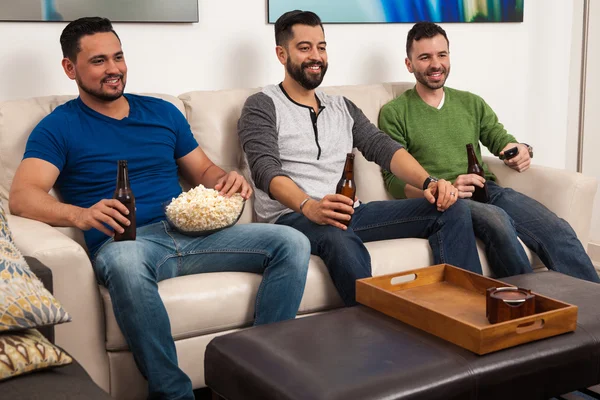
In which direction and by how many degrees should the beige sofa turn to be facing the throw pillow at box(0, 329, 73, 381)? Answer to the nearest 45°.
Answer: approximately 45° to its right

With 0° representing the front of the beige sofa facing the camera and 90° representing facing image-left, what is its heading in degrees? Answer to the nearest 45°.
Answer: approximately 315°

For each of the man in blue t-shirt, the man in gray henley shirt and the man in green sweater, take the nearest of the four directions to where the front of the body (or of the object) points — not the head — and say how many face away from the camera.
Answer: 0

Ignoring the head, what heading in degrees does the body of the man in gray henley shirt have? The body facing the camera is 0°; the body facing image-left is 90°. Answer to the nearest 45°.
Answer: approximately 315°

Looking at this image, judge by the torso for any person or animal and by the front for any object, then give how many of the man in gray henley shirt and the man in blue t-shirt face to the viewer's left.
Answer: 0

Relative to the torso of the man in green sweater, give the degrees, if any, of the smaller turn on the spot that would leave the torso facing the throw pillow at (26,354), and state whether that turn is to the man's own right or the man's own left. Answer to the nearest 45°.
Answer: approximately 45° to the man's own right

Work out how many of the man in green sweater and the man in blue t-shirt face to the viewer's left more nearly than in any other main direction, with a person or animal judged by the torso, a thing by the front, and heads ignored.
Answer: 0

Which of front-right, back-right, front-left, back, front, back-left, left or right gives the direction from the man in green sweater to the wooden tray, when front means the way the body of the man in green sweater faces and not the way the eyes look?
front-right

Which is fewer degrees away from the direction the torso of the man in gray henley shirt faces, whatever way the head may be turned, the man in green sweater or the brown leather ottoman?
the brown leather ottoman

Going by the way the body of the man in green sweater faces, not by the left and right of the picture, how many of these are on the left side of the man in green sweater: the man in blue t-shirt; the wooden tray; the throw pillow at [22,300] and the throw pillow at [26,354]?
0

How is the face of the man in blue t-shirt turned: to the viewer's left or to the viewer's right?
to the viewer's right

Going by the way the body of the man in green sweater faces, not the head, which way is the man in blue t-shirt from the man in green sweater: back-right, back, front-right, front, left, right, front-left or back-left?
right

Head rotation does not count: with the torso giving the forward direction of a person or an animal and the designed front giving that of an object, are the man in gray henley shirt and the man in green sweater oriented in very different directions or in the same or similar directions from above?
same or similar directions

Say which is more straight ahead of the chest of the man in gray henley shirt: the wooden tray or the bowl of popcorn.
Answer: the wooden tray

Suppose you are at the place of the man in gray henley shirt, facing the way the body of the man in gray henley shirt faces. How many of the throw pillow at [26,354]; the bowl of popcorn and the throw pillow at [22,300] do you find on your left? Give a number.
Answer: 0

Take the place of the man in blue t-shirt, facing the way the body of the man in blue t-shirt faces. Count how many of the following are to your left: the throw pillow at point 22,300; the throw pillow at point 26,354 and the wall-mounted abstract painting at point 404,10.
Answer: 1

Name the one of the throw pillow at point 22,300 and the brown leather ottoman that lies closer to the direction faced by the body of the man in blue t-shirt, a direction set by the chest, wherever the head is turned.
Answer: the brown leather ottoman

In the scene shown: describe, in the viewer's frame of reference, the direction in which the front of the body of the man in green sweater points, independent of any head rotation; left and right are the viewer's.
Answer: facing the viewer and to the right of the viewer

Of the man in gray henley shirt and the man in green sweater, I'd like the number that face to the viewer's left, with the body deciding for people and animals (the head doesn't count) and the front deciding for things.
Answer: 0

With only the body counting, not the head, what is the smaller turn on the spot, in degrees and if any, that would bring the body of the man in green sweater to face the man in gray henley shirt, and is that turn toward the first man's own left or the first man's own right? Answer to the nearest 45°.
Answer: approximately 90° to the first man's own right
